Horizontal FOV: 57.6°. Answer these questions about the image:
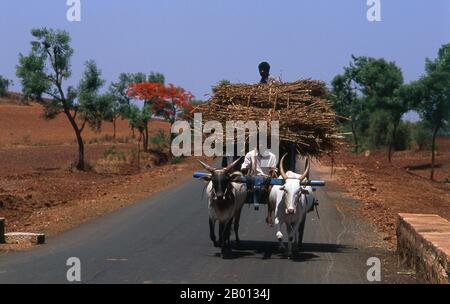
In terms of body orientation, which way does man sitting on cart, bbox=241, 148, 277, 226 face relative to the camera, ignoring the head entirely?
toward the camera

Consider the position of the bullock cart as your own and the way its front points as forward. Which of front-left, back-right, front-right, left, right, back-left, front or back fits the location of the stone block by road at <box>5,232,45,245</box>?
right

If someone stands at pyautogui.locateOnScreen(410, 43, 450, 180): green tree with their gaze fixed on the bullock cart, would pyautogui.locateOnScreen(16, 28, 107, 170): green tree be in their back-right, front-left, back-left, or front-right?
front-right

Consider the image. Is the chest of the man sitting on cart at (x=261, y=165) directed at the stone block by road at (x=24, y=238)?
no

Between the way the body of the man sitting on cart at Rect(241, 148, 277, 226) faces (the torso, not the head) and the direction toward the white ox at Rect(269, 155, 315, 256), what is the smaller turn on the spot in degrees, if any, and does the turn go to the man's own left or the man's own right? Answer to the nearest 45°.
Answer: approximately 45° to the man's own left

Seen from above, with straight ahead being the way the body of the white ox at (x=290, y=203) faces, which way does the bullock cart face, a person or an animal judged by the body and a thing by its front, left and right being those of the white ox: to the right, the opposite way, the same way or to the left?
the same way

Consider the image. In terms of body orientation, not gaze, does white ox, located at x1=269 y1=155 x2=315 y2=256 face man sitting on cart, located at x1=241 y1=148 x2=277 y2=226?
no

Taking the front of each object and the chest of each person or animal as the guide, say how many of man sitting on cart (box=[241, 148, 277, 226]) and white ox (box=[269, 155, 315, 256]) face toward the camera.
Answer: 2

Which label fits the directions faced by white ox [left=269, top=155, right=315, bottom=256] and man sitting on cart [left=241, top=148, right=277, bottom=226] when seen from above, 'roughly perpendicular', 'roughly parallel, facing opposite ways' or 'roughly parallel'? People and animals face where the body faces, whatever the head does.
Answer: roughly parallel

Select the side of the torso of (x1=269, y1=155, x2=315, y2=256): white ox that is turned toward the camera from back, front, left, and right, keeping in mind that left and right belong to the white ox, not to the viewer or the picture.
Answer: front

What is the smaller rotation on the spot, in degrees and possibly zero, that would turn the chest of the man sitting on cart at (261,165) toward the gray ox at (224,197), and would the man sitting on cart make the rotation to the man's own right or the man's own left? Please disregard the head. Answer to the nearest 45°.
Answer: approximately 45° to the man's own right

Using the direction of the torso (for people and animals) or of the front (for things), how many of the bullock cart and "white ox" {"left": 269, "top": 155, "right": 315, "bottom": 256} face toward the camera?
2
